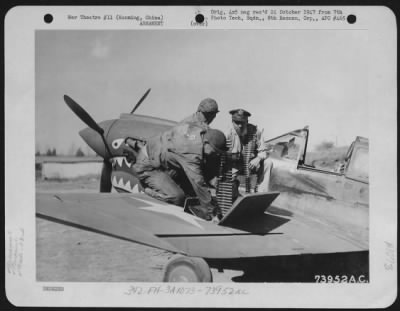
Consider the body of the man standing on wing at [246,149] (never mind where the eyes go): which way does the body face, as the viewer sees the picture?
toward the camera
